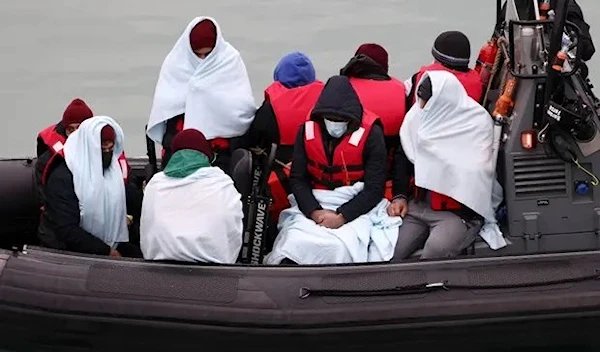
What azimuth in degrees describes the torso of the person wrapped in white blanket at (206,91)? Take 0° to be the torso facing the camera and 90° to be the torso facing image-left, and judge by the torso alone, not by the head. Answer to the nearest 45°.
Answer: approximately 0°

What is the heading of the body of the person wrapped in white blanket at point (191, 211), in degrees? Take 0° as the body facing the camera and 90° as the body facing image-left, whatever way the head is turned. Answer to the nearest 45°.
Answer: approximately 180°

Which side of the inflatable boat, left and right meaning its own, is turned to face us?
left

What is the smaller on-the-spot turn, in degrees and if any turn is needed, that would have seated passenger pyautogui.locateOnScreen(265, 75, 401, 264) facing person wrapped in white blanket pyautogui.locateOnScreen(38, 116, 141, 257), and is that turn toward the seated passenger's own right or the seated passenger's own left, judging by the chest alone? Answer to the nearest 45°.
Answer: approximately 90° to the seated passenger's own right

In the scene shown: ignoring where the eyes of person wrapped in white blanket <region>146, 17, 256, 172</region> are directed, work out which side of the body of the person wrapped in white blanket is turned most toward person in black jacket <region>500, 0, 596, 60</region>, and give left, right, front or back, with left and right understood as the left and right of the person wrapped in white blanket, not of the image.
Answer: left

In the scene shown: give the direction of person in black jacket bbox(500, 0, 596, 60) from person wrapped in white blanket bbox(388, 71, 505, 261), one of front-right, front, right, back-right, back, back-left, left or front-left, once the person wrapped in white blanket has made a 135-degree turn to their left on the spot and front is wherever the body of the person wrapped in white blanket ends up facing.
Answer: front-left

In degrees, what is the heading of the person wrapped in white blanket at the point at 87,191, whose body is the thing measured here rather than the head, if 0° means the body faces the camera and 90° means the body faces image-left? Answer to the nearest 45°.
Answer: approximately 315°
